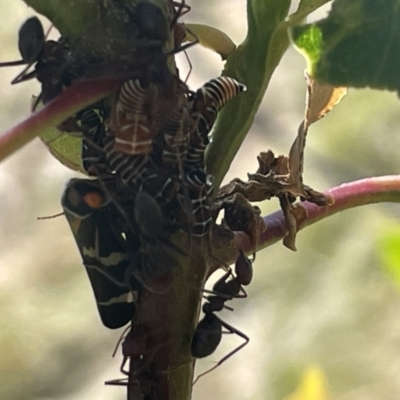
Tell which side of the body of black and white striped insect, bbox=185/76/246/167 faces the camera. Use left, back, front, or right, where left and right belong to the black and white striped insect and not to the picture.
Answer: left
